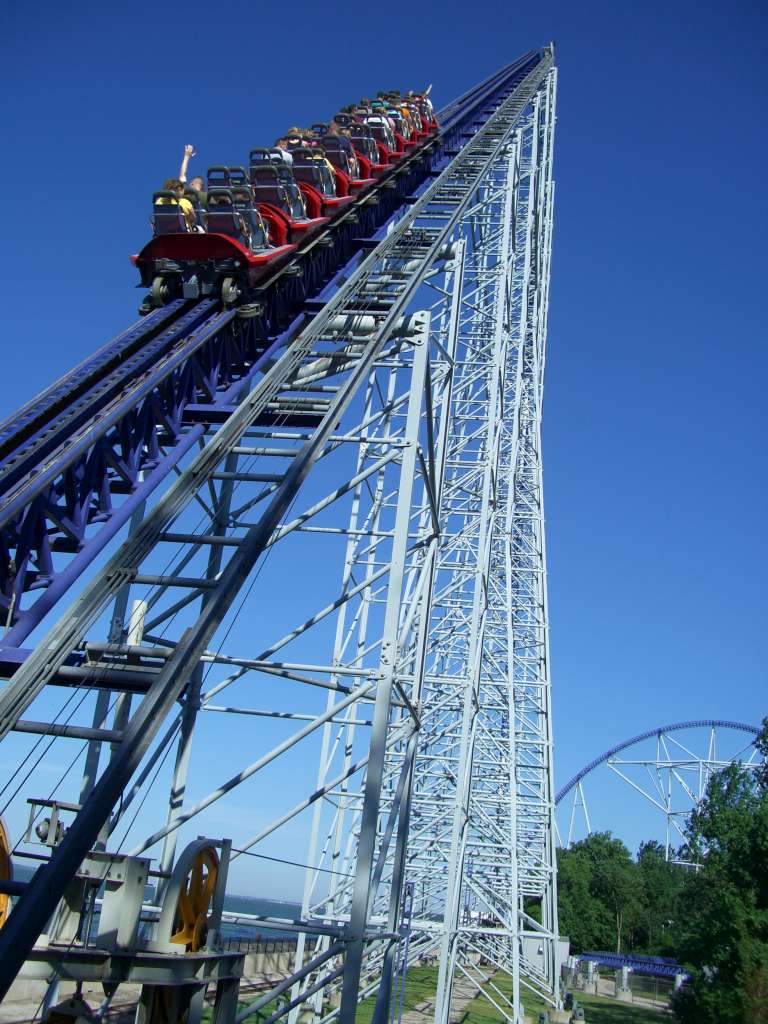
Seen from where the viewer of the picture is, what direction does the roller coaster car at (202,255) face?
facing away from the viewer and to the right of the viewer

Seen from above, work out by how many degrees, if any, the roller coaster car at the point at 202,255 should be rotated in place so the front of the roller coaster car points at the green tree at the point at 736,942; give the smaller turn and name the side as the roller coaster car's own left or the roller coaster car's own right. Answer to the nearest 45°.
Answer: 0° — it already faces it
